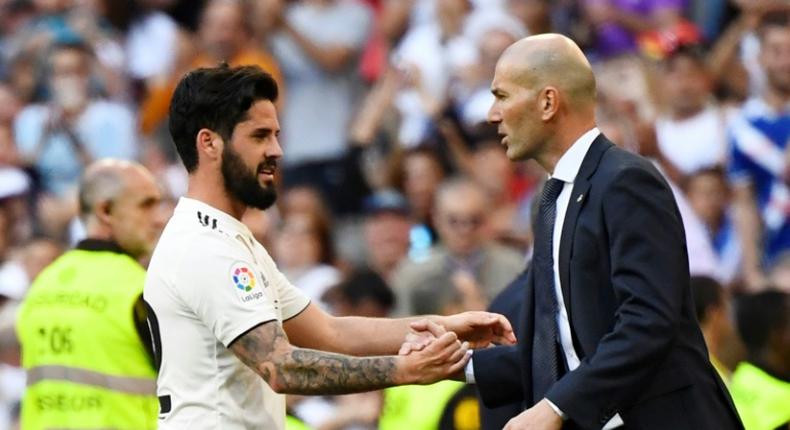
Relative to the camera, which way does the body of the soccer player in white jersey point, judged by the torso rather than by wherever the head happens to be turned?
to the viewer's right

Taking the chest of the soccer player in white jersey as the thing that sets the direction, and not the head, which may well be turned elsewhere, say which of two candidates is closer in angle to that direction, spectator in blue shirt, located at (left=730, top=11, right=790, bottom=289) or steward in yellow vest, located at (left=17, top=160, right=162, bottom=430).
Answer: the spectator in blue shirt
